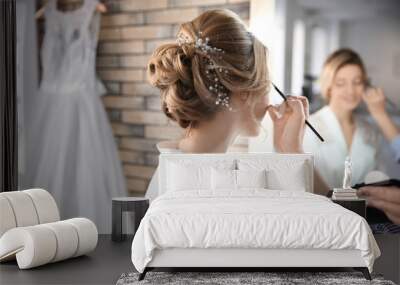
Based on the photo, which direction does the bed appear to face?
toward the camera

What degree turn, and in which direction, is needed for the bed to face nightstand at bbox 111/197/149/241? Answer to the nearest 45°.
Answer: approximately 135° to its right

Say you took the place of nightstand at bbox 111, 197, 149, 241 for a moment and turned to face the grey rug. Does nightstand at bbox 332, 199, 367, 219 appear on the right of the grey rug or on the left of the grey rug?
left
